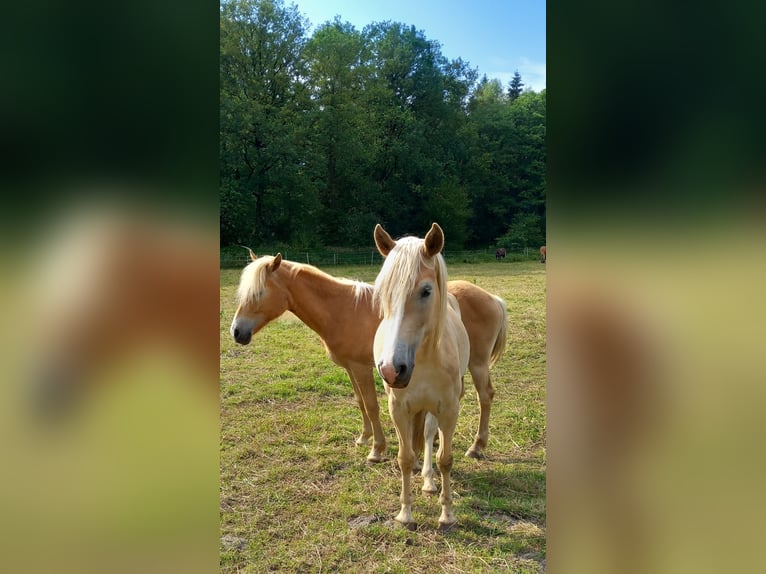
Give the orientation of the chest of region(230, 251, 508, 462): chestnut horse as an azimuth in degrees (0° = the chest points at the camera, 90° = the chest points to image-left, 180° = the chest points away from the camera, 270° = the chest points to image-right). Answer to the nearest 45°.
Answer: approximately 90°

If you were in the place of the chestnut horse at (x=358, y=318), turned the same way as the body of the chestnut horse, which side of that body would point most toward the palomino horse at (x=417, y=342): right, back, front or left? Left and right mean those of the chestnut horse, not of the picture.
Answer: left

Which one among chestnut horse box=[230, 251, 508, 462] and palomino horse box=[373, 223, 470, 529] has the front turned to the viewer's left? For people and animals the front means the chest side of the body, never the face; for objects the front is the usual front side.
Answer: the chestnut horse

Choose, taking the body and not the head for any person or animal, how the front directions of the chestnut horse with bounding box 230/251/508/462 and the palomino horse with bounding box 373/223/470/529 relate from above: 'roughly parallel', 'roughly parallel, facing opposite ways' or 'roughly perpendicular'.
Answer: roughly perpendicular

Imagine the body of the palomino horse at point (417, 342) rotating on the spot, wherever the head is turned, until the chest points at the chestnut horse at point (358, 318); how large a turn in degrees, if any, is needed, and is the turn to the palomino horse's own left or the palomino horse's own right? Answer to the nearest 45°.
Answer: approximately 180°

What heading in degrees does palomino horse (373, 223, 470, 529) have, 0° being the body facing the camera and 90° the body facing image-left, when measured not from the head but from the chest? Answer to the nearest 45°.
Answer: approximately 0°

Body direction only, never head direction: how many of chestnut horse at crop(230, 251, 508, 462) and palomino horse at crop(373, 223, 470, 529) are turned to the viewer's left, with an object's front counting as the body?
1
